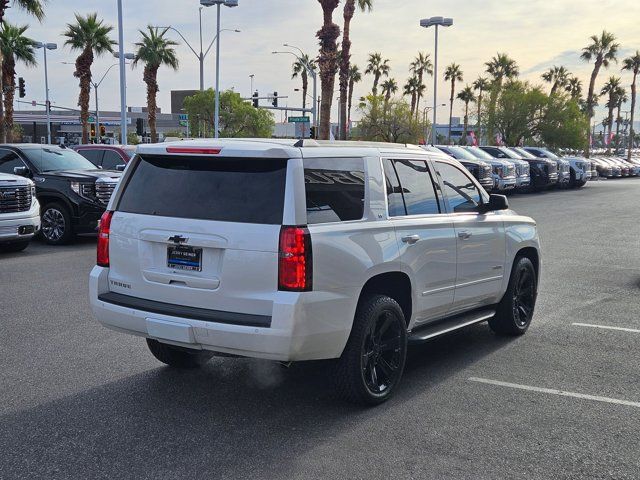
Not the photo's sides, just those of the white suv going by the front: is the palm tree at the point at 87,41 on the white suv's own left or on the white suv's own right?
on the white suv's own left

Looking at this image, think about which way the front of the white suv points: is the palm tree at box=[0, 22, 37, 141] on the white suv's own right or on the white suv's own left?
on the white suv's own left

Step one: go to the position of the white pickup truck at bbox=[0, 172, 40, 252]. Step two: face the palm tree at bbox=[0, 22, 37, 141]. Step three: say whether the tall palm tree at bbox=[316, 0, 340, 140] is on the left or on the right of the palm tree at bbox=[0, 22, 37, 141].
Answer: right

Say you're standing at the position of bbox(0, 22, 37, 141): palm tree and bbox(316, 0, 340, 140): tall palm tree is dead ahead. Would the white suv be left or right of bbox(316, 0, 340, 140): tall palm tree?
right

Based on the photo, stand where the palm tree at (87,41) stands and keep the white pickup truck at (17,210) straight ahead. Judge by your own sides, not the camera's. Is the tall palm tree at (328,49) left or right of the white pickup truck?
left

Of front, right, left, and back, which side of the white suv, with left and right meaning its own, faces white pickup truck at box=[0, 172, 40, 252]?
left

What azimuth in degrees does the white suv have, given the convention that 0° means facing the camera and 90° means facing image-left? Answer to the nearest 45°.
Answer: approximately 225°
